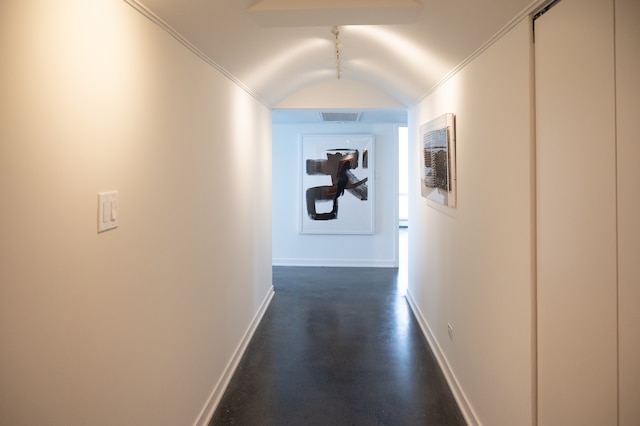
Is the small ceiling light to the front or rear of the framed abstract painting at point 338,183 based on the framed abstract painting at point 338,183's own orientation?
to the front

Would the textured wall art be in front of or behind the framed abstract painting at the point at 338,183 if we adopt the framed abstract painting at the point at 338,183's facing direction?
in front

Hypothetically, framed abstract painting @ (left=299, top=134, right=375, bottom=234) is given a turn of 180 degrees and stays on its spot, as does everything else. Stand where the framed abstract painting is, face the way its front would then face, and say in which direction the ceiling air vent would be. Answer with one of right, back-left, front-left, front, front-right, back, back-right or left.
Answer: back

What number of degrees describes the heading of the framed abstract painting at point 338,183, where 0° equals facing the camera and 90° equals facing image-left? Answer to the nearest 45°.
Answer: approximately 0°
